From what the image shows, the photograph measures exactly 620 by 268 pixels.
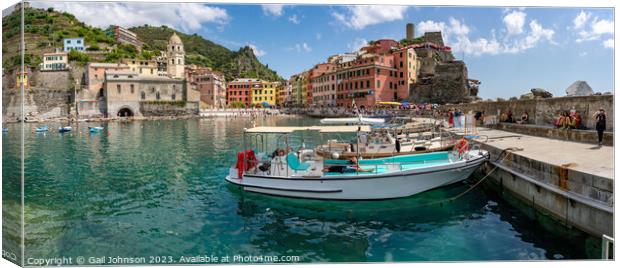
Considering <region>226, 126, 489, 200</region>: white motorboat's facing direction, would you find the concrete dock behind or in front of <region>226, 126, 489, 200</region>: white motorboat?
in front

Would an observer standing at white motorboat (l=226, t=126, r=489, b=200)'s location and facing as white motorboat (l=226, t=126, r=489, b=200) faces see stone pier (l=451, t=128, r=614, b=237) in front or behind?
in front

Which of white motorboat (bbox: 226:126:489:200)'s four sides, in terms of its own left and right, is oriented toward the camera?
right
